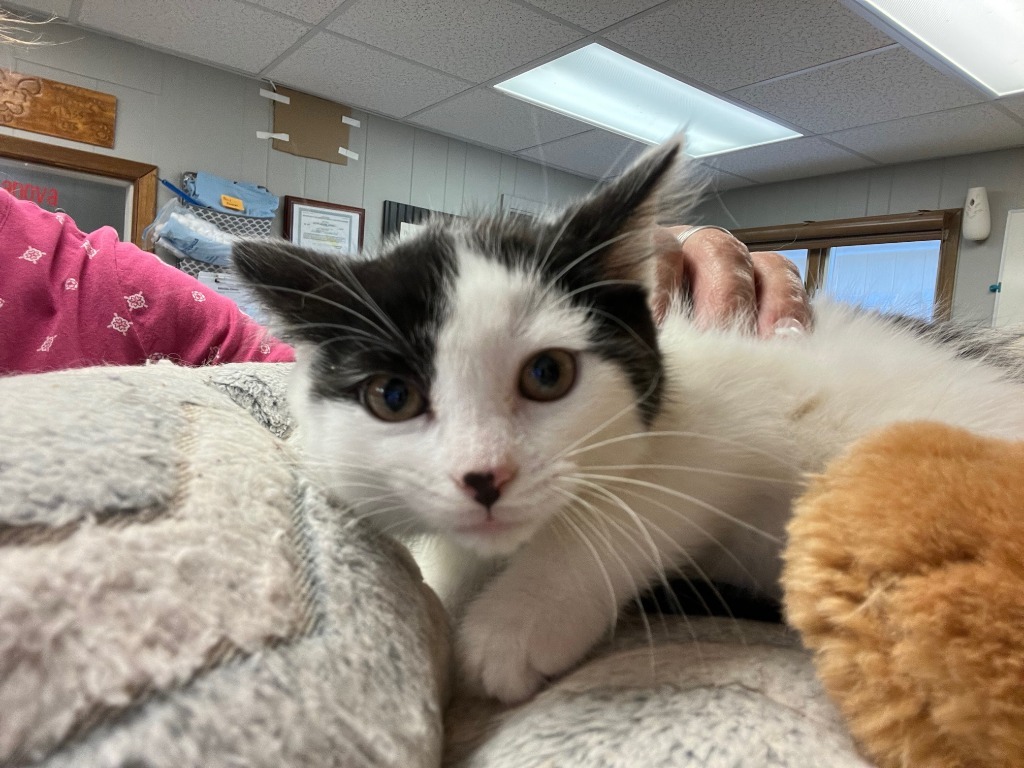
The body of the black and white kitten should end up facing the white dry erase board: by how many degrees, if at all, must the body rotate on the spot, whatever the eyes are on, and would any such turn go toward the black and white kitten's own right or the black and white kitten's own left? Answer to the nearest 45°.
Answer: approximately 180°

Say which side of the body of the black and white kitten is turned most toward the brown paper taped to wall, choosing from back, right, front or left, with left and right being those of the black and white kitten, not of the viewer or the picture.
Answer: right

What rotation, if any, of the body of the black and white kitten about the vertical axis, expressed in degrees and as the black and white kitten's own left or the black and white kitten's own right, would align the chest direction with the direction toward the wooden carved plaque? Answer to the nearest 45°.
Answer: approximately 90° to the black and white kitten's own right

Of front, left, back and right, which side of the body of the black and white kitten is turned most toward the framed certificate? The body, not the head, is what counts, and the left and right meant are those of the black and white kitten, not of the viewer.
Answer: right

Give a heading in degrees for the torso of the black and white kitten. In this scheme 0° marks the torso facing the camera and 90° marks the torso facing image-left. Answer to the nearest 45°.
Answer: approximately 45°

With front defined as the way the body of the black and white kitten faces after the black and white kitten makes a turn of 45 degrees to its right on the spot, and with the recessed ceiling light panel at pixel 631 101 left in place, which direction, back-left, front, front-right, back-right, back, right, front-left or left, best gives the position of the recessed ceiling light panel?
right

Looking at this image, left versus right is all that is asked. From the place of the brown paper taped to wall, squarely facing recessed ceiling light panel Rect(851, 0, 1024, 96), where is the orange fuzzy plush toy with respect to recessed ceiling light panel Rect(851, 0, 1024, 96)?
right

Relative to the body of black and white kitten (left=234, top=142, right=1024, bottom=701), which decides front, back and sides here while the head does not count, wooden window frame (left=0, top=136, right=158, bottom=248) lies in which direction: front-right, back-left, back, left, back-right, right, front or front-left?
right

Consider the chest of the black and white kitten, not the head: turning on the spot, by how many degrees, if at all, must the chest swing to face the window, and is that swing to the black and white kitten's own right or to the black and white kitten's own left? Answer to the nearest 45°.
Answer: approximately 135° to the black and white kitten's own right
